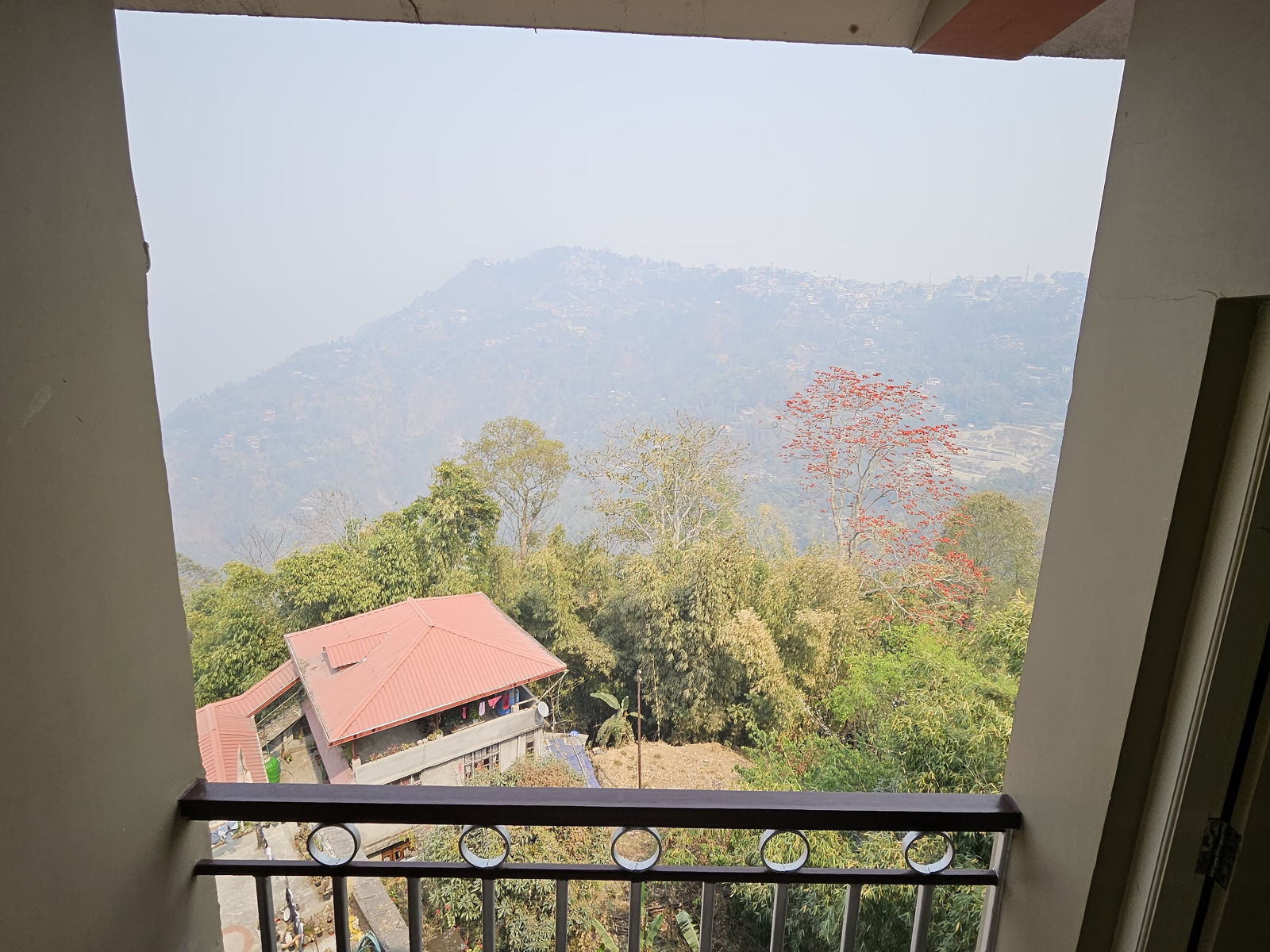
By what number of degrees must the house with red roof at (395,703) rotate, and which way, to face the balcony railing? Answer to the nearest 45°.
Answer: approximately 45° to its right

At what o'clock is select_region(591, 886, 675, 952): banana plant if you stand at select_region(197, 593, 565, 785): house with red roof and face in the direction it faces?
The banana plant is roughly at 12 o'clock from the house with red roof.

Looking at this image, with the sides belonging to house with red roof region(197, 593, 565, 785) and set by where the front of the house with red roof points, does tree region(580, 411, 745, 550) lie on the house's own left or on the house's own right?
on the house's own left

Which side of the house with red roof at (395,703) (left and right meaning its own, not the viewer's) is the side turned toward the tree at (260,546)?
back

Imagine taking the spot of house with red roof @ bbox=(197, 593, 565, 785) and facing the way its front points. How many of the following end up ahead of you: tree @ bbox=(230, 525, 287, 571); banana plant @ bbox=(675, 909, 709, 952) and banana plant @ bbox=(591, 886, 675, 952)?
2

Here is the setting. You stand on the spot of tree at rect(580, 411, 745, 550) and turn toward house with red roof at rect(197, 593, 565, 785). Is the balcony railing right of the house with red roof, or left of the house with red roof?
left

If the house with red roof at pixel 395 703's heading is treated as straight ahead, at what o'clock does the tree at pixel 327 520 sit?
The tree is roughly at 7 o'clock from the house with red roof.

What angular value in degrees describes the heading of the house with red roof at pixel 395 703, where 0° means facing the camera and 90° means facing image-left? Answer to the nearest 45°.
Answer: approximately 315°

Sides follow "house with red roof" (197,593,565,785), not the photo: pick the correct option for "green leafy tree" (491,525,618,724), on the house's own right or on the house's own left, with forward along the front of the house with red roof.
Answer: on the house's own left
